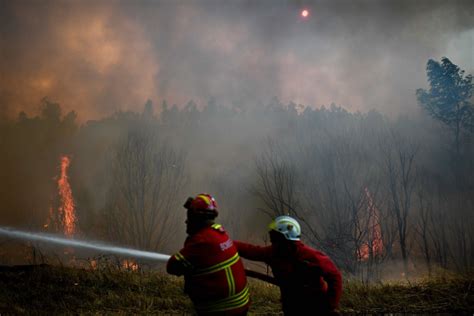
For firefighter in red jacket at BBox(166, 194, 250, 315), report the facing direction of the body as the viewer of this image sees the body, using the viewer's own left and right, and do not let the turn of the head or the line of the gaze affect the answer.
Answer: facing away from the viewer and to the left of the viewer

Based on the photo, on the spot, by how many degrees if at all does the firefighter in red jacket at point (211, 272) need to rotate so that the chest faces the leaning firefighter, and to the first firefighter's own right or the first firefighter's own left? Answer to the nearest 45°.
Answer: approximately 90° to the first firefighter's own right
